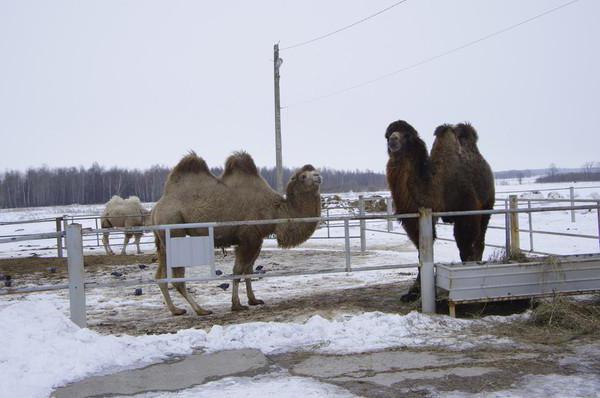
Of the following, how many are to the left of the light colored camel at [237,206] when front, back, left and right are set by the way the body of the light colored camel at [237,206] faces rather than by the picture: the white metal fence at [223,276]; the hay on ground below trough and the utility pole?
1

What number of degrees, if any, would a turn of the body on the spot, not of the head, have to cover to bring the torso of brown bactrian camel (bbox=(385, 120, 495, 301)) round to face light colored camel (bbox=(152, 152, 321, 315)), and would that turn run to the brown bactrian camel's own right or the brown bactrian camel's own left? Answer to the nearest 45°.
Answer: approximately 45° to the brown bactrian camel's own right

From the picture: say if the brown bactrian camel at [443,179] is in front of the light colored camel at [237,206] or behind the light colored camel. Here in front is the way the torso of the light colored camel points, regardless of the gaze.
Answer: in front

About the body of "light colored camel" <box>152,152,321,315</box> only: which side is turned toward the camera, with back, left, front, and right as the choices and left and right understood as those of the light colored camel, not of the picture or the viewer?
right

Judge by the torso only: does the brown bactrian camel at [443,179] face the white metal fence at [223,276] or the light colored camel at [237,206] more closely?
the white metal fence

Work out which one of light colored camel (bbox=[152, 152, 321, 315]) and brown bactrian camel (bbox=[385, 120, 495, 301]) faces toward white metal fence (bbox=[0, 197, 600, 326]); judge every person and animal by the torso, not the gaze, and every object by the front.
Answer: the brown bactrian camel

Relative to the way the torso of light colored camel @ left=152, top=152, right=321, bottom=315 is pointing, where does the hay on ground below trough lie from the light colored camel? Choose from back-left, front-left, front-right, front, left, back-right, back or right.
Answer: front-right

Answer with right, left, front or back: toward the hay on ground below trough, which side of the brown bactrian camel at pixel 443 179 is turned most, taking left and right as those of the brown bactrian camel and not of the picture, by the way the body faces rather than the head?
left

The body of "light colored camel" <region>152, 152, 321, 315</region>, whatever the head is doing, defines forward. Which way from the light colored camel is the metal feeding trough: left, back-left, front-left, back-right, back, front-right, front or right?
front-right

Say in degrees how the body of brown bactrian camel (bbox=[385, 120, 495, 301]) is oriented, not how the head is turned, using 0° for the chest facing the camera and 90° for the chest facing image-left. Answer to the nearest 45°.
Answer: approximately 45°

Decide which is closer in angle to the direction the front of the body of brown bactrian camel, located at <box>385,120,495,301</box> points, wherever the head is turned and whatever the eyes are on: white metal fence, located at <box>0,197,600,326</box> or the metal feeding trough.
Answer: the white metal fence

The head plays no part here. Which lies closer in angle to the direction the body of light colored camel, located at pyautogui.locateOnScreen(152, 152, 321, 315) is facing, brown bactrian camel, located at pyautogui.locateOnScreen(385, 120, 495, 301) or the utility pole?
the brown bactrian camel

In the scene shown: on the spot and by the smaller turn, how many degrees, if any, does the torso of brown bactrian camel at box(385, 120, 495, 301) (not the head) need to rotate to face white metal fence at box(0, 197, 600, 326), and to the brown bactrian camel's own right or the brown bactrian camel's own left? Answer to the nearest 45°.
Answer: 0° — it already faces it

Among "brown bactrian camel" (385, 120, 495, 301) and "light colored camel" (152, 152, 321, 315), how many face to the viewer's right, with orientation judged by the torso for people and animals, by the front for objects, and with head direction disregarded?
1

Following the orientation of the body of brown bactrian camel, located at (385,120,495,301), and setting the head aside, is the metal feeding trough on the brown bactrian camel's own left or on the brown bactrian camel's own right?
on the brown bactrian camel's own left

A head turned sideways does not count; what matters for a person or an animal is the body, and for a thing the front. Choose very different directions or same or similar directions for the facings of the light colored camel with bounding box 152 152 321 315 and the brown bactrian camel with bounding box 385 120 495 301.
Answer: very different directions
